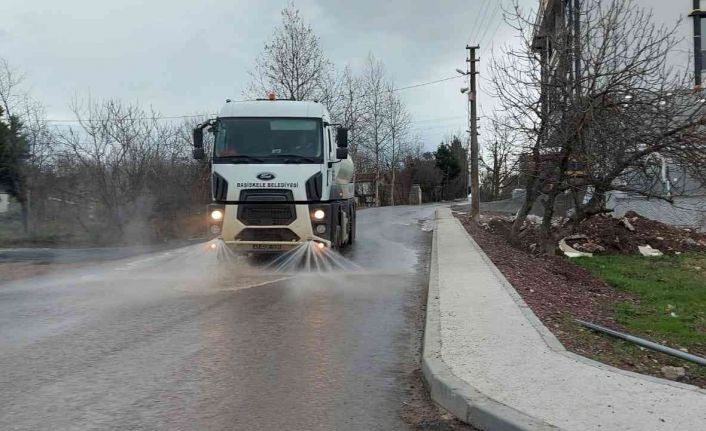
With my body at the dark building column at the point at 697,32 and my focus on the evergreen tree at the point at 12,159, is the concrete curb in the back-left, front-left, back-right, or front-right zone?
front-left

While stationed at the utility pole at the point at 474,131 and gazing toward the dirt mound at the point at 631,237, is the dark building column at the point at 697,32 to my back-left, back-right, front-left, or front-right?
front-left

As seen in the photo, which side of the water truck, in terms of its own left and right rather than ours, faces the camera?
front

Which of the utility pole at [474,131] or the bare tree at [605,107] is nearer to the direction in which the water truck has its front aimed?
the bare tree

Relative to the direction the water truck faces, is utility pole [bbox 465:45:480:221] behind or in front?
behind

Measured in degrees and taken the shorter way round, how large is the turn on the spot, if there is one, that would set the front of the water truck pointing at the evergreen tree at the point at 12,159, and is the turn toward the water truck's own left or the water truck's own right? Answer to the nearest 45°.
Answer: approximately 135° to the water truck's own right

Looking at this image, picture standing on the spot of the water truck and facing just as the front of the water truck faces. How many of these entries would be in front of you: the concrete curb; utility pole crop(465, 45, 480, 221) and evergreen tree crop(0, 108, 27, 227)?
1

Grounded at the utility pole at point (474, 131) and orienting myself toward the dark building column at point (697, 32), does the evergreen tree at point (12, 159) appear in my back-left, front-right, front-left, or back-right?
back-right

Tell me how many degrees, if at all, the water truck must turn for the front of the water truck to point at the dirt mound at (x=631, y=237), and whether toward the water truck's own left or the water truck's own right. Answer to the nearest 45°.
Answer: approximately 90° to the water truck's own left

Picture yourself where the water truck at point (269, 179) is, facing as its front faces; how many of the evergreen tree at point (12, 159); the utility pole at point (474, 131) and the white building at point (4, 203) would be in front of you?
0

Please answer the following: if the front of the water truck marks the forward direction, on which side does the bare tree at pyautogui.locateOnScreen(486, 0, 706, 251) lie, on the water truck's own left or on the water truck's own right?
on the water truck's own left

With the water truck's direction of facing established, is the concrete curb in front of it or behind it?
in front

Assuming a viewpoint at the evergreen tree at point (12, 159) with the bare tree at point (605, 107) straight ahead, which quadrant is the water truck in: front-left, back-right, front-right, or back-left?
front-right
